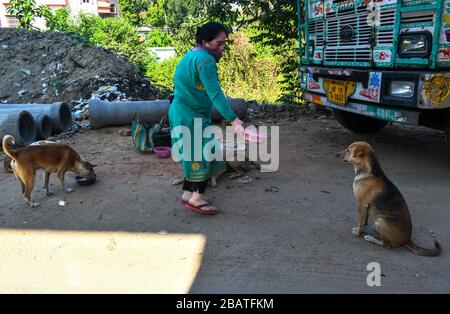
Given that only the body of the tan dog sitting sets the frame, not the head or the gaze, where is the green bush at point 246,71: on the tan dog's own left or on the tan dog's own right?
on the tan dog's own right

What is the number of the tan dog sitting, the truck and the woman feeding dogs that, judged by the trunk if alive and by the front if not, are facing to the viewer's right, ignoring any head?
1

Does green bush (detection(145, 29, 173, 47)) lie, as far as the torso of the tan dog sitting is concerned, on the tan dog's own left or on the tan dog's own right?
on the tan dog's own right

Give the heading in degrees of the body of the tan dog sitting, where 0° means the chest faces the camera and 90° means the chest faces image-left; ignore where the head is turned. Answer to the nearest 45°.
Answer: approximately 90°

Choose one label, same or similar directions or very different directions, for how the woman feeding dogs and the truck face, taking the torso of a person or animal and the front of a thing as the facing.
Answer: very different directions

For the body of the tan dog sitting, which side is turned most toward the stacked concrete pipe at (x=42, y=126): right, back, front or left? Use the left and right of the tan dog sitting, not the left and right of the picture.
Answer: front

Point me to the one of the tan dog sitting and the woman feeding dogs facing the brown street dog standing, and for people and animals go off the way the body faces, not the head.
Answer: the tan dog sitting

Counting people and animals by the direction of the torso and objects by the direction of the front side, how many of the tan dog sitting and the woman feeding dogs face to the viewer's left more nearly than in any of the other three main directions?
1

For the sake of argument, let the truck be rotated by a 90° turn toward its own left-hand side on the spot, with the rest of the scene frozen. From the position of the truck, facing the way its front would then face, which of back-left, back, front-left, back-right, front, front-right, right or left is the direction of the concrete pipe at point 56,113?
back-right

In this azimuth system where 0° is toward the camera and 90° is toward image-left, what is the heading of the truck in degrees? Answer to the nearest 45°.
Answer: approximately 45°

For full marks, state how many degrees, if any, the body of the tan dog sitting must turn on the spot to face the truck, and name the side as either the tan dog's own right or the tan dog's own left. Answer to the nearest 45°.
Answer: approximately 90° to the tan dog's own right

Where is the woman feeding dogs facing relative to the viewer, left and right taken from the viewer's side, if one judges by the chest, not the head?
facing to the right of the viewer

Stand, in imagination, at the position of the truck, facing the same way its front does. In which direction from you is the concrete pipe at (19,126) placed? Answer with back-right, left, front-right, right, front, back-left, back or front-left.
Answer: front-right

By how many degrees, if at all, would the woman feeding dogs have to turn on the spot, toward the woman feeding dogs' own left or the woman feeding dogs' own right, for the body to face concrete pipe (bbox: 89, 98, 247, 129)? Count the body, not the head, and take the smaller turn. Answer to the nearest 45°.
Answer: approximately 90° to the woman feeding dogs' own left

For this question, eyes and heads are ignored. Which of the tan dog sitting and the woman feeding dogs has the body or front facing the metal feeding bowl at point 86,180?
the tan dog sitting

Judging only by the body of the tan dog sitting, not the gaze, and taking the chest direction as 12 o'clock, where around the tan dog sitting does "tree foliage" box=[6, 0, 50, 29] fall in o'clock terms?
The tree foliage is roughly at 1 o'clock from the tan dog sitting.

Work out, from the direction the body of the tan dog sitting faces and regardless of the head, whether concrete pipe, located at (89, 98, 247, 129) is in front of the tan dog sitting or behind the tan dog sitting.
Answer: in front

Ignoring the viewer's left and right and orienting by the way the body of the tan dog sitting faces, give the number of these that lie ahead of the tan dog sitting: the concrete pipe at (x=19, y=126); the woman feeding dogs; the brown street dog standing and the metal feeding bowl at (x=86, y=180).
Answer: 4
